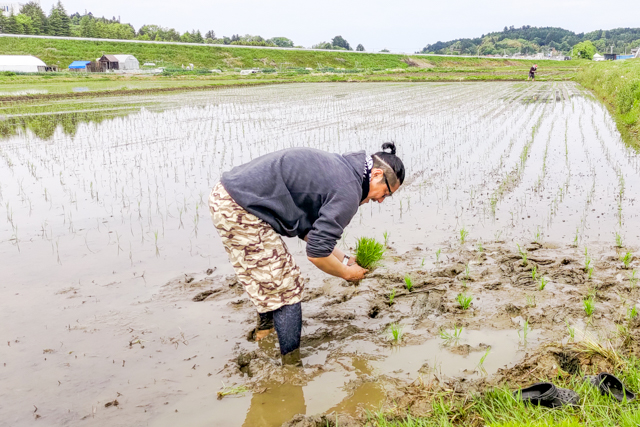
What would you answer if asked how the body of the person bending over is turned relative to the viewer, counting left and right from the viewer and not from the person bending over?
facing to the right of the viewer

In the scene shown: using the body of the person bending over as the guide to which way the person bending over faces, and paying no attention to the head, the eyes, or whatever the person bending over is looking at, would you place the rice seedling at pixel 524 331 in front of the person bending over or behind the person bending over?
in front

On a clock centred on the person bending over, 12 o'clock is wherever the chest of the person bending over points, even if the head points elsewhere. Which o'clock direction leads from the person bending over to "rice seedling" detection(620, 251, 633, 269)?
The rice seedling is roughly at 11 o'clock from the person bending over.

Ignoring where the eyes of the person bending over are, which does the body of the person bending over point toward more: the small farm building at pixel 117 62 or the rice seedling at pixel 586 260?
the rice seedling

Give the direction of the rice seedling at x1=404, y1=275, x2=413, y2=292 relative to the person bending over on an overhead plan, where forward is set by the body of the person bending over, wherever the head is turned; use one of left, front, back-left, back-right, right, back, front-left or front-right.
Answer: front-left

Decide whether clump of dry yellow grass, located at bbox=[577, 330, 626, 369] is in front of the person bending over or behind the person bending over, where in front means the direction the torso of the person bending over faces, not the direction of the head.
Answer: in front

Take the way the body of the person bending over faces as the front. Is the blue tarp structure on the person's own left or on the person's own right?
on the person's own left

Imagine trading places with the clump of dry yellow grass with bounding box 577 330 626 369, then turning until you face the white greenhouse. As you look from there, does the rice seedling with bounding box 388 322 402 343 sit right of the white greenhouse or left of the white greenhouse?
left

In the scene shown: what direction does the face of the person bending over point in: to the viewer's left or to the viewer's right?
to the viewer's right

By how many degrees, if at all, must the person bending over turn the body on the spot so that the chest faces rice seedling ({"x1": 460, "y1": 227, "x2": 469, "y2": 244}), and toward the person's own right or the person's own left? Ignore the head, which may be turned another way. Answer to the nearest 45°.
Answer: approximately 45° to the person's own left

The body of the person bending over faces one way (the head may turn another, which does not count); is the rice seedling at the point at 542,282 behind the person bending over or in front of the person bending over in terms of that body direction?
in front
